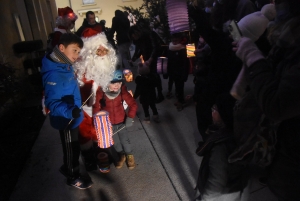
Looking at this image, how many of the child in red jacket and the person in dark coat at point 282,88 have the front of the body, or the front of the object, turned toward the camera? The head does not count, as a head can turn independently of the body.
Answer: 1

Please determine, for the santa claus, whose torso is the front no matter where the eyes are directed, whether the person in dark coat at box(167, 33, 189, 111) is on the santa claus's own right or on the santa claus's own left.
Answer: on the santa claus's own left

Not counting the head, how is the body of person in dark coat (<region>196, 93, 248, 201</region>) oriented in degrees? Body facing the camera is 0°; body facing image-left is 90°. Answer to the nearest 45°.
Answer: approximately 90°

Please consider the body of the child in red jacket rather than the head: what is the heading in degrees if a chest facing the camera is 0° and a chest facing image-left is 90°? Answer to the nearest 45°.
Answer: approximately 0°

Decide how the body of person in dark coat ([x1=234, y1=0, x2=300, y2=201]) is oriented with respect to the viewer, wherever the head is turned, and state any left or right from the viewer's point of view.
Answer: facing to the left of the viewer

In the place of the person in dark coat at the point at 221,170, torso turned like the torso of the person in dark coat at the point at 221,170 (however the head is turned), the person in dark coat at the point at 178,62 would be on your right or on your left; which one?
on your right

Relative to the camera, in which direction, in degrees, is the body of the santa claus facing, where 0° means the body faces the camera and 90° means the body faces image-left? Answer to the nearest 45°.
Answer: approximately 315°
